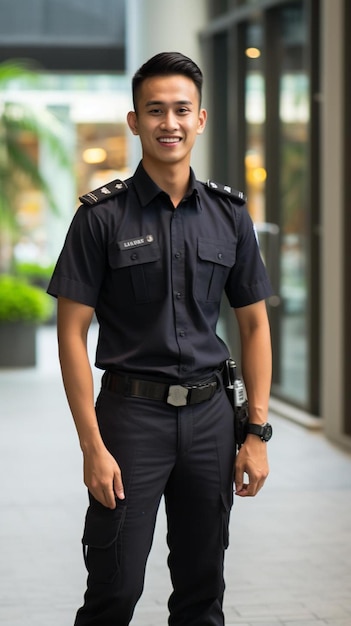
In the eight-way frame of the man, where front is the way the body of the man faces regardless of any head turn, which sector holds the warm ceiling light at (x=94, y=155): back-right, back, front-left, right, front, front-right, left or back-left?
back

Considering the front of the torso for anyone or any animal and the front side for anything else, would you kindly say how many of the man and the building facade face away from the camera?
0

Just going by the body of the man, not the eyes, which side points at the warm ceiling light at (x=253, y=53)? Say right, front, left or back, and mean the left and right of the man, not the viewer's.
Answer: back

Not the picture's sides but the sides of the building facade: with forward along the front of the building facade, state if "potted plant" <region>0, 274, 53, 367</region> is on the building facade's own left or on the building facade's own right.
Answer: on the building facade's own right

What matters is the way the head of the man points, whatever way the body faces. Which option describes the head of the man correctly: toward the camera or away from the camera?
toward the camera

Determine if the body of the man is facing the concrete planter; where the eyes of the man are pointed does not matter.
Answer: no

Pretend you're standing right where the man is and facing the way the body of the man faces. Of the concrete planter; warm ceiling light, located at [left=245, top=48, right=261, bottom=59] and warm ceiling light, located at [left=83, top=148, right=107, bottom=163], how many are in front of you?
0

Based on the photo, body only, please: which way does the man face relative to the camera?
toward the camera

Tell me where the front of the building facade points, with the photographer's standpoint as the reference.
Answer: facing the viewer and to the left of the viewer
